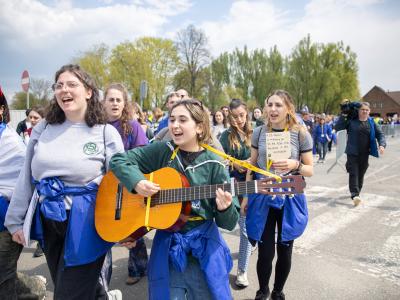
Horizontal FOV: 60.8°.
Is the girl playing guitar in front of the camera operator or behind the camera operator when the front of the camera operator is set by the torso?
in front

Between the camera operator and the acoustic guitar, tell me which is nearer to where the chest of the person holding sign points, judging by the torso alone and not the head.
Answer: the acoustic guitar

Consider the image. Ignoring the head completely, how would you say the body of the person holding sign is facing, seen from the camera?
toward the camera

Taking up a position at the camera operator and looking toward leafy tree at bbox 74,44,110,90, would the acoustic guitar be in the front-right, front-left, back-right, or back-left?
back-left

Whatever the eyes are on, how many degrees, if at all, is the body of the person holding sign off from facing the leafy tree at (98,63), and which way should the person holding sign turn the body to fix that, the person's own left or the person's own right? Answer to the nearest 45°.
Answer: approximately 135° to the person's own right

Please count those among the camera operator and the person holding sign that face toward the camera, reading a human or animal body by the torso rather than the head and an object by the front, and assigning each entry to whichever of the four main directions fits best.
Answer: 2

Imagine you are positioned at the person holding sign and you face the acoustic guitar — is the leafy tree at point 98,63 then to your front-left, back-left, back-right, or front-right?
back-right

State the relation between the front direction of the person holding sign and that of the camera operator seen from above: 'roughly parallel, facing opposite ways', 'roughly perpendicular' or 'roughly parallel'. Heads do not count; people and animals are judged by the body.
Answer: roughly parallel

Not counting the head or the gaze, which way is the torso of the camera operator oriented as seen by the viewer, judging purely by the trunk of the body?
toward the camera

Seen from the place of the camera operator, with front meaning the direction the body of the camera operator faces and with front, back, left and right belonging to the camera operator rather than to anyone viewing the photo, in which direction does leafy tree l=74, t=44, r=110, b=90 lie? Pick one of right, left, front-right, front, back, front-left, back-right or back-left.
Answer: back-right

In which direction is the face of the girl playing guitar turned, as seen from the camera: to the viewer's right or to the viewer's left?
to the viewer's left

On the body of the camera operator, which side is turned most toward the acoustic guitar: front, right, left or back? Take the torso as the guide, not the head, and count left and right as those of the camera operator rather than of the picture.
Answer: front

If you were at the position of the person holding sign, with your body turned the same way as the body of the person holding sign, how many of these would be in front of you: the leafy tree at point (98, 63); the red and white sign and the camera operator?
0

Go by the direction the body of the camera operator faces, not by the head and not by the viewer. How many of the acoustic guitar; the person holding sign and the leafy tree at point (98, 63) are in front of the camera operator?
2

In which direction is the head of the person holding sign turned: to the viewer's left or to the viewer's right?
to the viewer's left

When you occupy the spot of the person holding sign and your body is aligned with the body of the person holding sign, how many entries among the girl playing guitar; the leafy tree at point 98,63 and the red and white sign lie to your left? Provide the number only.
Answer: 0

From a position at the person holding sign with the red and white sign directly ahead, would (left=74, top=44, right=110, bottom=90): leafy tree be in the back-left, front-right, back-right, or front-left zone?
front-right
